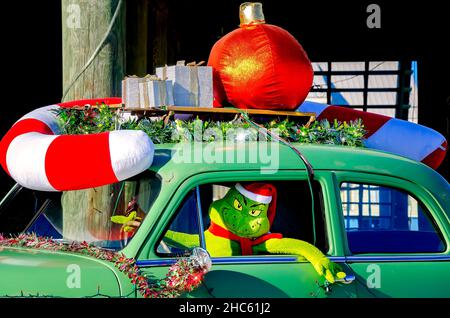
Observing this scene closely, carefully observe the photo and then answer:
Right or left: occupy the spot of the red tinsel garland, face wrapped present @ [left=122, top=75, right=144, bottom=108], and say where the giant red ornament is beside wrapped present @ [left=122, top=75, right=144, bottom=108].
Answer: right

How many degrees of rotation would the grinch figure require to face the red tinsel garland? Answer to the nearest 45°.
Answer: approximately 45° to its right

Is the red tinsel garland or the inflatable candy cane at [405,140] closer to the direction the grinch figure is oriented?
the red tinsel garland

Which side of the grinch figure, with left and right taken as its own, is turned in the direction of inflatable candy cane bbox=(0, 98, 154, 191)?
right

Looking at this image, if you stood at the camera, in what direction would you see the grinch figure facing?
facing the viewer
